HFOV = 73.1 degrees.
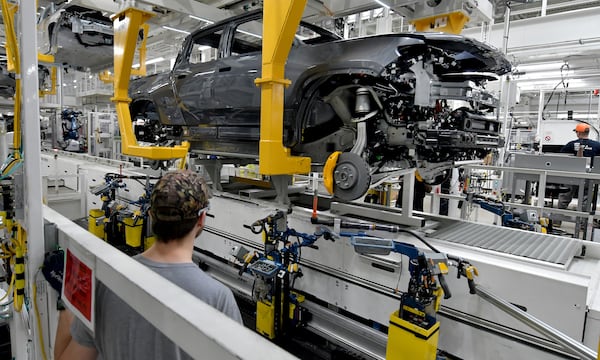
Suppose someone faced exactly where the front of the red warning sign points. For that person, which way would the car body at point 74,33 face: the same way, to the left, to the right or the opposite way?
to the left

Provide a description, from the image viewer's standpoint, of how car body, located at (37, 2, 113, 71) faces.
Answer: facing the viewer and to the right of the viewer

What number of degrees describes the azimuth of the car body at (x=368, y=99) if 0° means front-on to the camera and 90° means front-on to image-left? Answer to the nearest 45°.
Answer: approximately 315°

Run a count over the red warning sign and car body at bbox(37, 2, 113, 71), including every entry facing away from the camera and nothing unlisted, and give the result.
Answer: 0

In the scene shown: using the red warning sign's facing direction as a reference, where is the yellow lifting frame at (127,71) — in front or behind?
behind

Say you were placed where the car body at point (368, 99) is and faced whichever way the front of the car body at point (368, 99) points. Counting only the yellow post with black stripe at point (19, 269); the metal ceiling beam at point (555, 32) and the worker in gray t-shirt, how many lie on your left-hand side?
1

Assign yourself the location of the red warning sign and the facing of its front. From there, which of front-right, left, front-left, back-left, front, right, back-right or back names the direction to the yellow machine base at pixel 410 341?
back-left

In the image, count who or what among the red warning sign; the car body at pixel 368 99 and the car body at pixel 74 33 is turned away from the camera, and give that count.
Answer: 0

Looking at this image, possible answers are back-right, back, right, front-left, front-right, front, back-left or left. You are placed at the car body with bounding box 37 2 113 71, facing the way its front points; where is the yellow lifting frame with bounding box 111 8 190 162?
front-right

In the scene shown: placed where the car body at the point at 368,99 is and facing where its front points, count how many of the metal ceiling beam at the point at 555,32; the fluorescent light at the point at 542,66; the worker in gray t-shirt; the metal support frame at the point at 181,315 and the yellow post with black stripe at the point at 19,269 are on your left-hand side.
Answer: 2

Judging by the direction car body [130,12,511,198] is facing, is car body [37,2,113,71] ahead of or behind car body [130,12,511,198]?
behind
